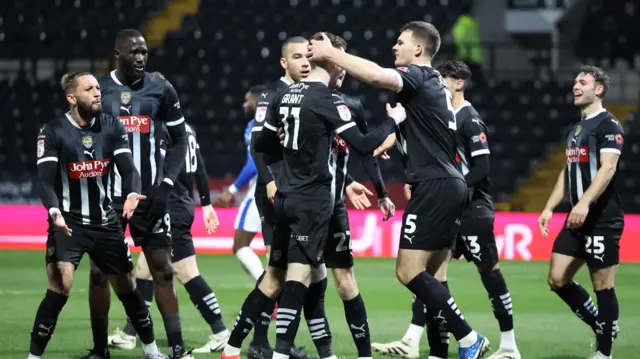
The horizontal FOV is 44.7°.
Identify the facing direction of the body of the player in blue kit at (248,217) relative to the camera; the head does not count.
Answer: to the viewer's left

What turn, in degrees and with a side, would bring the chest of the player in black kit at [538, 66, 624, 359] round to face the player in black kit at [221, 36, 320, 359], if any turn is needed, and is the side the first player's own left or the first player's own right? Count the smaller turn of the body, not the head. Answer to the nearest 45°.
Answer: approximately 45° to the first player's own right

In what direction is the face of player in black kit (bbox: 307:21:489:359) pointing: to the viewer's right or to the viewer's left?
to the viewer's left

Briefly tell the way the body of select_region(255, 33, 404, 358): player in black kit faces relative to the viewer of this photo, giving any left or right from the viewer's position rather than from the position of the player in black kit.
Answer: facing away from the viewer and to the right of the viewer

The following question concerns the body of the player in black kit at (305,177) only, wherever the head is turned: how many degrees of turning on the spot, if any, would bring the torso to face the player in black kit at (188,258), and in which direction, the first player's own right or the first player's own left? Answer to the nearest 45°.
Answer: approximately 90° to the first player's own left

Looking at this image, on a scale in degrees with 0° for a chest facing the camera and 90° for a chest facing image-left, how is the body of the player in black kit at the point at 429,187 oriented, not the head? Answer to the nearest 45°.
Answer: approximately 90°

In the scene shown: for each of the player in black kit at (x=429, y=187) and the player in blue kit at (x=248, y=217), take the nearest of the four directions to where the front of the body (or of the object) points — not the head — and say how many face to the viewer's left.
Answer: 2

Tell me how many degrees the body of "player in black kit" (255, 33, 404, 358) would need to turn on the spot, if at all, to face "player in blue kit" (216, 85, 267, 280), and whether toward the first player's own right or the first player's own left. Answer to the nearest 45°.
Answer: approximately 45° to the first player's own left

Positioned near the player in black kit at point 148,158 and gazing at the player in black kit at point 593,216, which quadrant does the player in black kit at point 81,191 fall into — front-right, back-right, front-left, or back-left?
back-right

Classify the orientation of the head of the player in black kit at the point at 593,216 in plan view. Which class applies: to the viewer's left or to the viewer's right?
to the viewer's left
